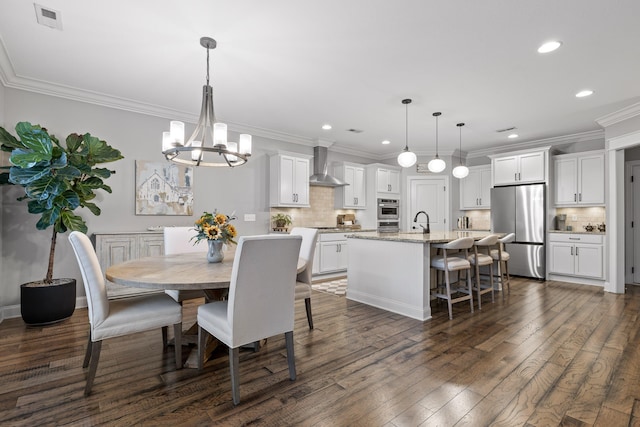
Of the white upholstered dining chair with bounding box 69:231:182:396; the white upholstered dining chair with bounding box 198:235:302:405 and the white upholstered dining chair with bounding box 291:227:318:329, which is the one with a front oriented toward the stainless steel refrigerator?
the white upholstered dining chair with bounding box 69:231:182:396

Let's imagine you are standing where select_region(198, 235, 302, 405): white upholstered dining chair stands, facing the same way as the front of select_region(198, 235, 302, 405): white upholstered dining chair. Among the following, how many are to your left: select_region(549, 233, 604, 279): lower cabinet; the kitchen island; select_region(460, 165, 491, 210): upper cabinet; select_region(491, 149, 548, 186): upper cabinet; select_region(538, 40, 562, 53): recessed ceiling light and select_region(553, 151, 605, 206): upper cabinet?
0

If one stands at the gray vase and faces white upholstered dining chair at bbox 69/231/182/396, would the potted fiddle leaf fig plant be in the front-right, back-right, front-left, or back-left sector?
front-right

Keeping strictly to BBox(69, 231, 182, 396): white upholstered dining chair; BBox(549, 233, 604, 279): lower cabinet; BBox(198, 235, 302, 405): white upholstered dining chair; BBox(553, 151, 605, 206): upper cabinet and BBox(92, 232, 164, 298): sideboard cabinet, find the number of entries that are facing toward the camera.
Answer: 3

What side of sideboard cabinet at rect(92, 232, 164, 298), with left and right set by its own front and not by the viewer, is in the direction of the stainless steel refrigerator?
left

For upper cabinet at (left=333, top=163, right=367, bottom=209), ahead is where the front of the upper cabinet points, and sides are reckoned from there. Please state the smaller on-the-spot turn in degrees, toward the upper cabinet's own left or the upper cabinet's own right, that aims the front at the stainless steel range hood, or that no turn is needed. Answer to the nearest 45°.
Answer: approximately 90° to the upper cabinet's own right

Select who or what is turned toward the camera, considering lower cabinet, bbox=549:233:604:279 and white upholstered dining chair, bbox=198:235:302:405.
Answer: the lower cabinet

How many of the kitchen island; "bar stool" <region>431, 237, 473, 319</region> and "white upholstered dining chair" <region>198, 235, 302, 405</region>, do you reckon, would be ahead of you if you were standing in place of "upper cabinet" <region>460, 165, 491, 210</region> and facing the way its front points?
3

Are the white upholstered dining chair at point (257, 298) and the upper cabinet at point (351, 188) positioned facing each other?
no

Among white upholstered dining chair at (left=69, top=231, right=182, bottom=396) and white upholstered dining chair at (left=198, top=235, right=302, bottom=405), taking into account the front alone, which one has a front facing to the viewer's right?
white upholstered dining chair at (left=69, top=231, right=182, bottom=396)

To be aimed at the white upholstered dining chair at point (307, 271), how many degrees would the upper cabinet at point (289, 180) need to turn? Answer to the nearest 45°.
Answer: approximately 45° to its right

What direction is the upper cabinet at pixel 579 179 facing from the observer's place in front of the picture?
facing the viewer

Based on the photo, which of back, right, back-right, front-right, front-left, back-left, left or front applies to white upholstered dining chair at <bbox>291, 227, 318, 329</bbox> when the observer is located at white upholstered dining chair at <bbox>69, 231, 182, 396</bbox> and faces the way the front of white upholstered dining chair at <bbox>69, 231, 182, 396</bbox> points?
front

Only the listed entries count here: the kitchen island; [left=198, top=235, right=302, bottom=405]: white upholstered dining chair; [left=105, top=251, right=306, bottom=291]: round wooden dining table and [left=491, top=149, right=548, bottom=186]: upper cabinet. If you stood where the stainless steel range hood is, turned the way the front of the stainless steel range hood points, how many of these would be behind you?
0

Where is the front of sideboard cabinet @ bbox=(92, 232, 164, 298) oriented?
toward the camera

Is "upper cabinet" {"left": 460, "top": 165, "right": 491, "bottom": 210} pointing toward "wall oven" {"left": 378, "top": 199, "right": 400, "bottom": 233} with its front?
no

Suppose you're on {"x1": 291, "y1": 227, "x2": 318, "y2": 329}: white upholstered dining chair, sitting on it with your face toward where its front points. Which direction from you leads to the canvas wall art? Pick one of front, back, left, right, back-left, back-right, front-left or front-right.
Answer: right
